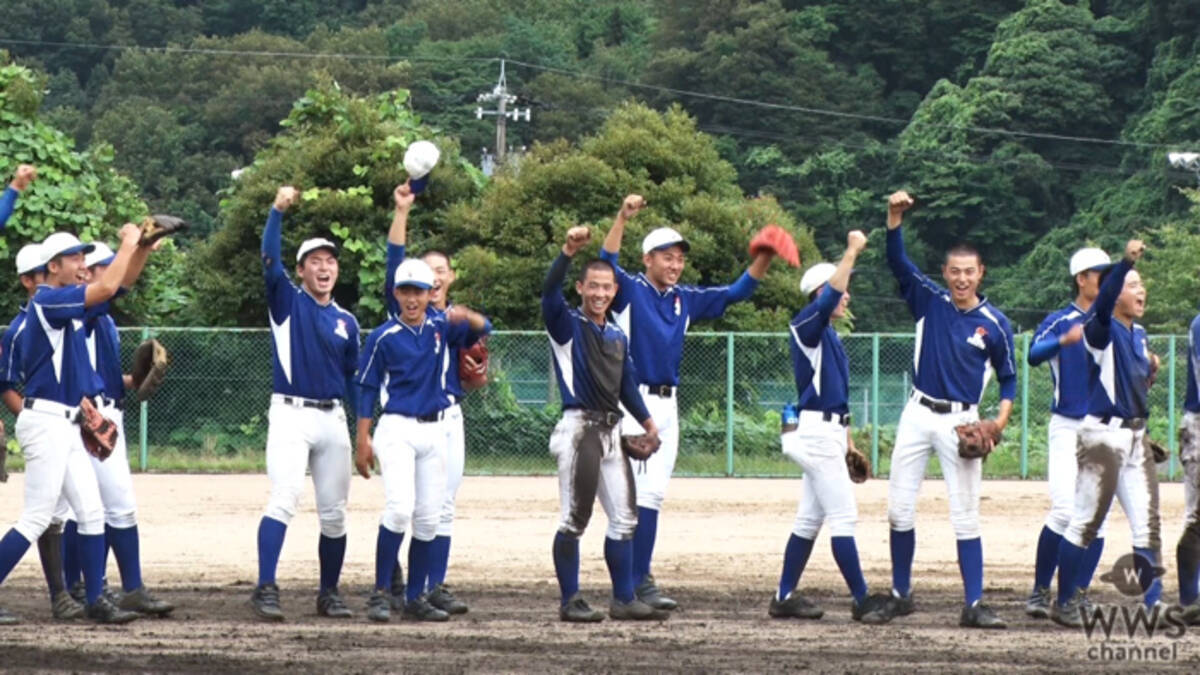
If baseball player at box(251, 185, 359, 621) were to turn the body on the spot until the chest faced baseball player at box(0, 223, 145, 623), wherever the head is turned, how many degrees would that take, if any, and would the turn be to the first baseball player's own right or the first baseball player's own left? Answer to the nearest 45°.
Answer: approximately 135° to the first baseball player's own right

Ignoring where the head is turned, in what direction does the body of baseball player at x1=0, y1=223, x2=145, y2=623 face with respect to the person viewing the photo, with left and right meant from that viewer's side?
facing to the right of the viewer

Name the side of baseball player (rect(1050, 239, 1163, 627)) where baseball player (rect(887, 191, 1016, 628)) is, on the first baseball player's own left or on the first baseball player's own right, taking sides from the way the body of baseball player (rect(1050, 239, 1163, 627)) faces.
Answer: on the first baseball player's own right

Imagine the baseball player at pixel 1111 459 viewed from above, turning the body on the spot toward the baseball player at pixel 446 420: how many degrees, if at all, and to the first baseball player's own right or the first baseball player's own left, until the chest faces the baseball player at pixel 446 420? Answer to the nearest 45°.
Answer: approximately 135° to the first baseball player's own right

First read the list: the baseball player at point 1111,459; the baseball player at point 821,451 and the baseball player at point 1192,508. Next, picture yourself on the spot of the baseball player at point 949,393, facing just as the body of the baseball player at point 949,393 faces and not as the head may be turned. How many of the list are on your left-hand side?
2

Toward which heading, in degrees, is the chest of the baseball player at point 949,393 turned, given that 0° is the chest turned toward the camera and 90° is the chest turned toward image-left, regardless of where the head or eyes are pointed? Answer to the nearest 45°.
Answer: approximately 0°

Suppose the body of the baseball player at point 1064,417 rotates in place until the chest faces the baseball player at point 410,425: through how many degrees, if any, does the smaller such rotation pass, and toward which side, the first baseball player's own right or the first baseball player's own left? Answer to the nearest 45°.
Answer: approximately 135° to the first baseball player's own right
